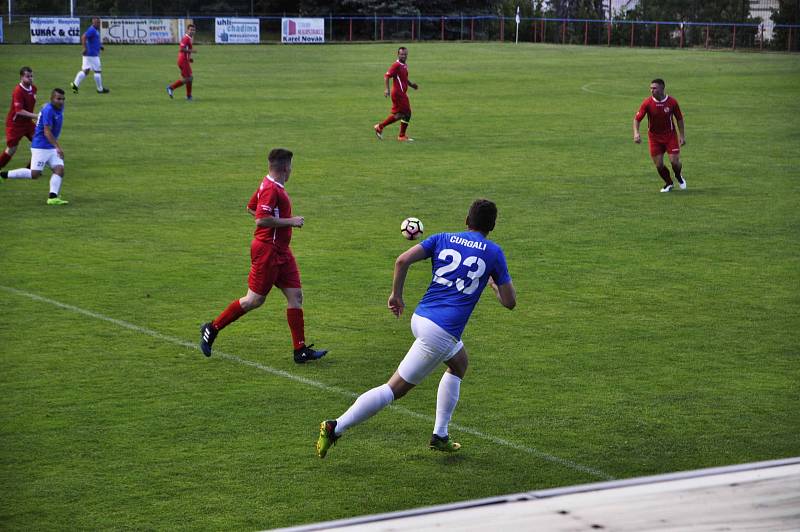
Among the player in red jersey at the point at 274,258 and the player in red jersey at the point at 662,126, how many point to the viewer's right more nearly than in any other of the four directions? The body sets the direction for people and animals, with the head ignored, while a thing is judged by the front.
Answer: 1

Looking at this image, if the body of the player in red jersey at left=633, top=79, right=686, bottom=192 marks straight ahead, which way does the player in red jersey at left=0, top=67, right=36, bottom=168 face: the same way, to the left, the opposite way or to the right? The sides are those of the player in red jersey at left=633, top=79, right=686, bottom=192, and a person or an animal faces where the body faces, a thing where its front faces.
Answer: to the left

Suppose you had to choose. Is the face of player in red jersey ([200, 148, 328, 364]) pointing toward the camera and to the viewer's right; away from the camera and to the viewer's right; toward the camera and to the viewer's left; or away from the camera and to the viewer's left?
away from the camera and to the viewer's right

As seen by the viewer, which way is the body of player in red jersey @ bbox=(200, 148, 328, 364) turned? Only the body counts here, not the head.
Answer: to the viewer's right

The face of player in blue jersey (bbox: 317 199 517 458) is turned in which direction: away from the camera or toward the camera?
away from the camera

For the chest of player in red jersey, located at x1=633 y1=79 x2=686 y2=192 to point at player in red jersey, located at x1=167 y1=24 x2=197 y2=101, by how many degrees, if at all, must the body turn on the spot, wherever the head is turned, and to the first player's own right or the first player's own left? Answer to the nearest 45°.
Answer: approximately 135° to the first player's own right
